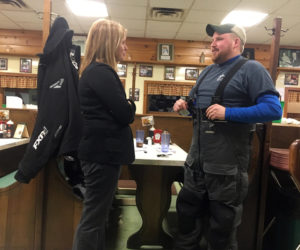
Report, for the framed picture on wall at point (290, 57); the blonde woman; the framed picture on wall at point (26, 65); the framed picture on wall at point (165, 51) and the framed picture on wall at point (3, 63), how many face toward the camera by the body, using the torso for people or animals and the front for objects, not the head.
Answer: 4

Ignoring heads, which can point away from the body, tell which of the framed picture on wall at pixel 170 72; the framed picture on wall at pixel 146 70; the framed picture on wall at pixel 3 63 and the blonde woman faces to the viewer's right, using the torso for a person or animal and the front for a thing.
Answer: the blonde woman

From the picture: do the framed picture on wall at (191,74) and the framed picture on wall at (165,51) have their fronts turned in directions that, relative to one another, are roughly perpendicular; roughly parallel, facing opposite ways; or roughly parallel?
roughly parallel

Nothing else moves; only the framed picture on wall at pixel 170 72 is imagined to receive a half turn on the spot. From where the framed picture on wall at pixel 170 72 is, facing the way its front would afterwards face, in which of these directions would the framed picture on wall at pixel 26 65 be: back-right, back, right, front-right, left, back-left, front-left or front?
left

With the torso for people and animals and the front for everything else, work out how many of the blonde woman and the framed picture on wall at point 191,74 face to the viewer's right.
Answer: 1

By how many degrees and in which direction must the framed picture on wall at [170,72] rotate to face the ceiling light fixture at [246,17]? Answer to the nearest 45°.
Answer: approximately 45° to its left

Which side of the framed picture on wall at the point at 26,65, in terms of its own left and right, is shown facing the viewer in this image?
front

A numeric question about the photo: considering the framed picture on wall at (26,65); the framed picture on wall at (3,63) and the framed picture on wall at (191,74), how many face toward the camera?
3

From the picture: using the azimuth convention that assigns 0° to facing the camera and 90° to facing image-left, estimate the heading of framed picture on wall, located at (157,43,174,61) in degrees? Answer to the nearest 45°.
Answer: approximately 0°

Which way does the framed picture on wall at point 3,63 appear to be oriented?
toward the camera

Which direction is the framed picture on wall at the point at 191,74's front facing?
toward the camera

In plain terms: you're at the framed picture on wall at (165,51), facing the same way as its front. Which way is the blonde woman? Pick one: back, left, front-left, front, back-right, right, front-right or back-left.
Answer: front

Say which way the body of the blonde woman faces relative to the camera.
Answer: to the viewer's right

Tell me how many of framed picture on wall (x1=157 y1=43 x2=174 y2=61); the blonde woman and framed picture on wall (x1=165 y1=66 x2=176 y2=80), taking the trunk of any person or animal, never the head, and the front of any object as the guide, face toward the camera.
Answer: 2
